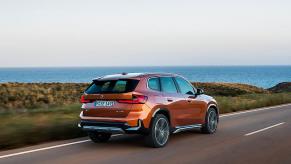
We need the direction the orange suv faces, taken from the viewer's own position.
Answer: facing away from the viewer and to the right of the viewer
